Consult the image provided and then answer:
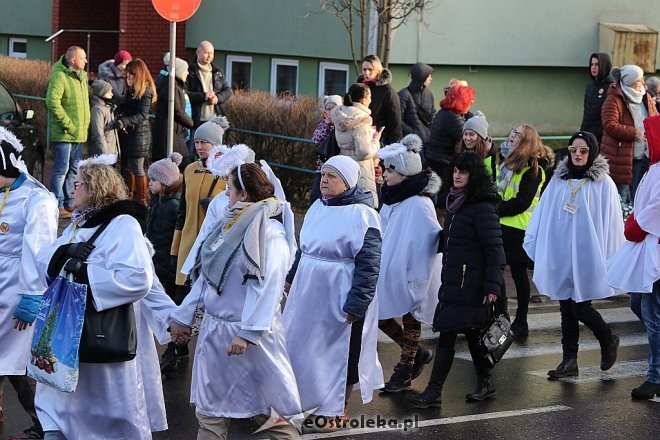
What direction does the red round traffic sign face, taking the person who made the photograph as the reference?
facing the viewer

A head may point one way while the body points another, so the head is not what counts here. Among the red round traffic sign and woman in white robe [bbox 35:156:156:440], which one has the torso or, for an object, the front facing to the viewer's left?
the woman in white robe

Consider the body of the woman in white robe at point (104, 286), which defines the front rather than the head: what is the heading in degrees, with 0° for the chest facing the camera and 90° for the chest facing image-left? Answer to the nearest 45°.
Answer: approximately 90°

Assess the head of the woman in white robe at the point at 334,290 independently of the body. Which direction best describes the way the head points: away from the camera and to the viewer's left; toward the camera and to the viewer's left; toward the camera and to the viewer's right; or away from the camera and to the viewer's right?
toward the camera and to the viewer's left

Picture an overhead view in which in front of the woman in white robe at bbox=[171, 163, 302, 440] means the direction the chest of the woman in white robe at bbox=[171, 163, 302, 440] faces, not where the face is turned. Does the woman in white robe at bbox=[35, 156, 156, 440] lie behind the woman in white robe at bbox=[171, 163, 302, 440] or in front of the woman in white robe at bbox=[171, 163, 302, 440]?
in front

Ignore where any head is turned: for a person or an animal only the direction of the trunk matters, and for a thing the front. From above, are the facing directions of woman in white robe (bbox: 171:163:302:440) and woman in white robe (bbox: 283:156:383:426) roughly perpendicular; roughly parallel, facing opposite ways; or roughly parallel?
roughly parallel

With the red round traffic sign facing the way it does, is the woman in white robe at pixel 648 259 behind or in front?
in front

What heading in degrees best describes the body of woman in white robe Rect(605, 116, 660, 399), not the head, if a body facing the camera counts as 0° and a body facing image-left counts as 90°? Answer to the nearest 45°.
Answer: approximately 90°

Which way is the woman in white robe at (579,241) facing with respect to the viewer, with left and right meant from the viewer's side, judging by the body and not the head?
facing the viewer and to the left of the viewer

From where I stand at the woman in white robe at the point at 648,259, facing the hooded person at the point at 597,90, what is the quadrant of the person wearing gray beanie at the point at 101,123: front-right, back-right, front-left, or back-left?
front-left
